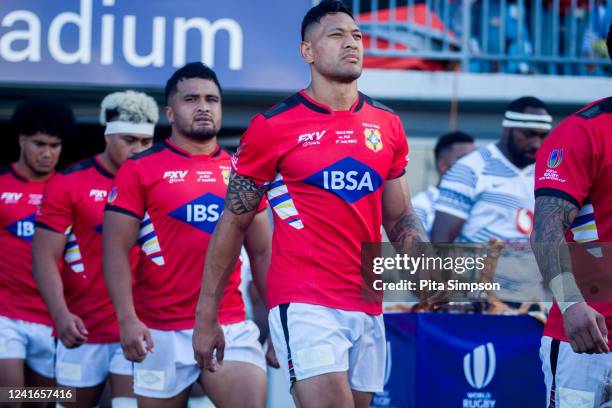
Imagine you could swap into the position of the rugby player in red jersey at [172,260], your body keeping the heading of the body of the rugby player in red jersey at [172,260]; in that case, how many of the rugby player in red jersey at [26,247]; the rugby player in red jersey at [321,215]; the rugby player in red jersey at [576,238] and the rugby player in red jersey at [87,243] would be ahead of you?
2

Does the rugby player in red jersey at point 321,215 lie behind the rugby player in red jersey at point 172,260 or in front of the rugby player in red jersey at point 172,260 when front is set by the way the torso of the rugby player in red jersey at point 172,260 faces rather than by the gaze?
in front

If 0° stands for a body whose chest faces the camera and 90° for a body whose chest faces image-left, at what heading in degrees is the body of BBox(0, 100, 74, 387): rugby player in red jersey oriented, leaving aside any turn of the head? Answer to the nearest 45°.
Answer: approximately 315°
